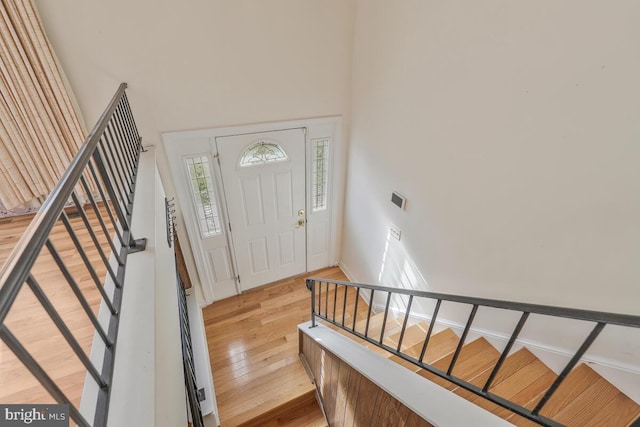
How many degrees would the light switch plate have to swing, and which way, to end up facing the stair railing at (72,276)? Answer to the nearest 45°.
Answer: approximately 45° to its left

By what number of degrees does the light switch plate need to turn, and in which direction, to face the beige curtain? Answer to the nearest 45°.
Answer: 0° — it already faces it

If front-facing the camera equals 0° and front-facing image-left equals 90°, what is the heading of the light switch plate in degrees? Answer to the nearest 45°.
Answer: approximately 45°

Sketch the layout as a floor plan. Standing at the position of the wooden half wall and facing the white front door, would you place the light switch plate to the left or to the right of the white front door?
right

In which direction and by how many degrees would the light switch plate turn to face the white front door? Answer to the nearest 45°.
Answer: approximately 45° to its right

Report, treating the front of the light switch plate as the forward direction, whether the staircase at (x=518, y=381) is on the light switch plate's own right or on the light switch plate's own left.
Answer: on the light switch plate's own left

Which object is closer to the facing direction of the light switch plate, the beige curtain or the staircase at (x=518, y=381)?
the beige curtain

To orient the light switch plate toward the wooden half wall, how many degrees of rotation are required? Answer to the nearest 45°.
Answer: approximately 45° to its left

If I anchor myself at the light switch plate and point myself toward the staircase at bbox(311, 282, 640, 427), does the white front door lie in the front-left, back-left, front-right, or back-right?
back-right
